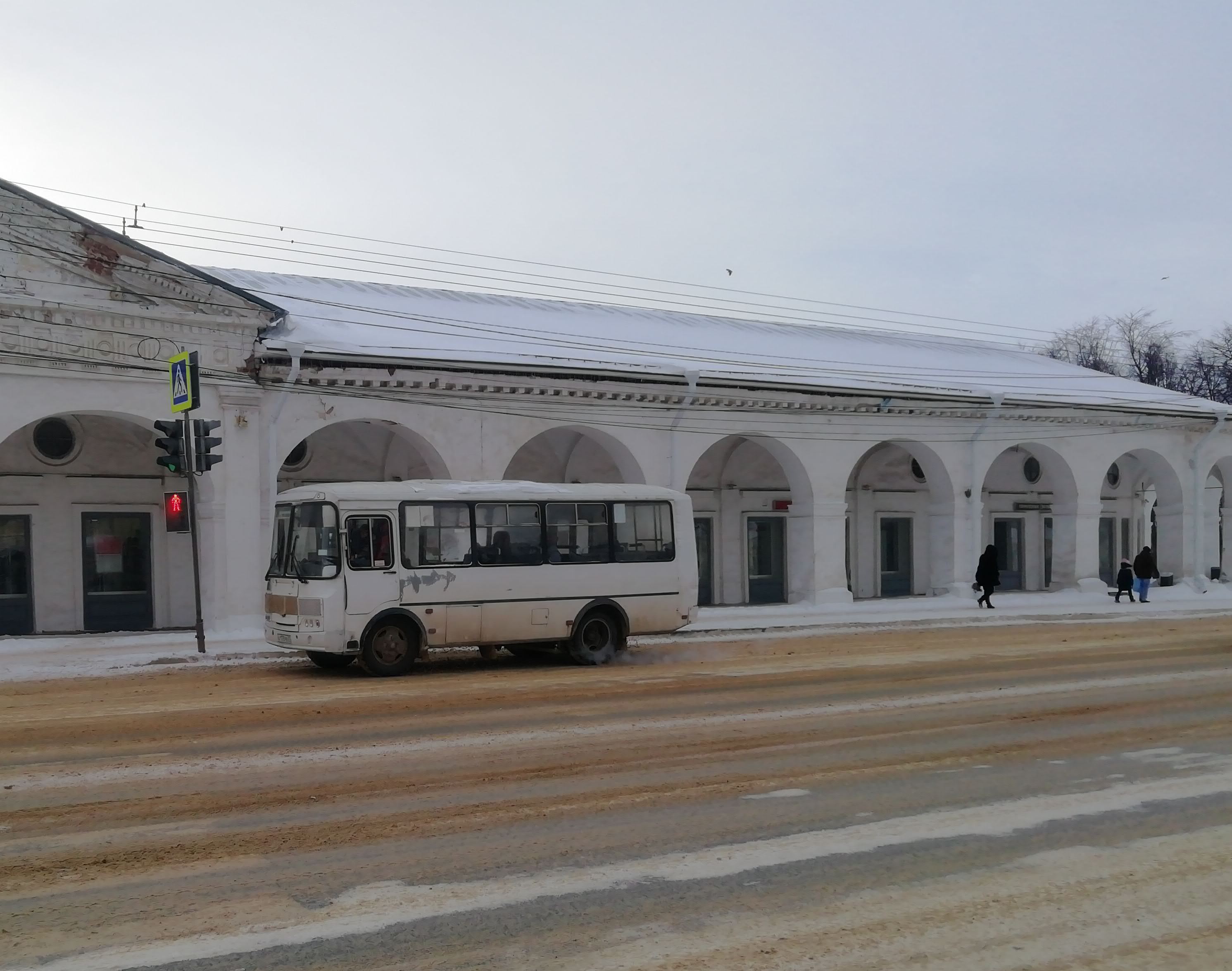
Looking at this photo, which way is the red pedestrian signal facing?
toward the camera

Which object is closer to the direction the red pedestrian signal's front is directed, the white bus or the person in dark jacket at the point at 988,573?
the white bus

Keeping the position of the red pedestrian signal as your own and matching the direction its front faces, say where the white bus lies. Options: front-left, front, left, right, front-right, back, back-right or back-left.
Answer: front-left

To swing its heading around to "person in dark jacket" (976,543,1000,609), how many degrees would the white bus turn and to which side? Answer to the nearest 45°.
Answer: approximately 180°

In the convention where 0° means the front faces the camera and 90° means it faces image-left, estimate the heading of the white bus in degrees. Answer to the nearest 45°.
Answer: approximately 45°

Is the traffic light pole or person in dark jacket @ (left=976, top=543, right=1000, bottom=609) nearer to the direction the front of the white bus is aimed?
the traffic light pole

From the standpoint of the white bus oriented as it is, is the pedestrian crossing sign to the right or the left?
on its right

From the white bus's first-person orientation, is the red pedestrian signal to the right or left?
on its right

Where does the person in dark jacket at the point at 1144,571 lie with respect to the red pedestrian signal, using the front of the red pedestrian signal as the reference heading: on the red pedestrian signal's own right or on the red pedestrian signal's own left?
on the red pedestrian signal's own left

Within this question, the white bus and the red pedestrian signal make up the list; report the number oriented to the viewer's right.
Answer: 0

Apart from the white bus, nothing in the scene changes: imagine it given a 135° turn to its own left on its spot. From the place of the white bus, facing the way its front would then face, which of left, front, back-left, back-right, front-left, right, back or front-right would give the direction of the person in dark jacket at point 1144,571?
front-left

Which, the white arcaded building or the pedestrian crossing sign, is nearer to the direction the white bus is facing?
the pedestrian crossing sign
